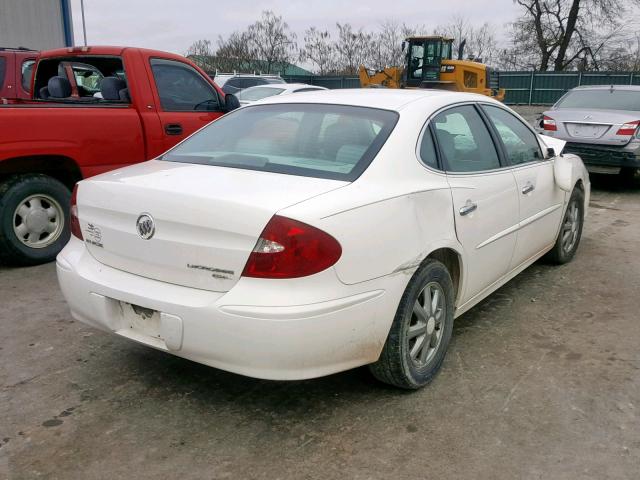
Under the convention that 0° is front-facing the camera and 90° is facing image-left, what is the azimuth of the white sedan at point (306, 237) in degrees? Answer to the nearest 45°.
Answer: approximately 225°

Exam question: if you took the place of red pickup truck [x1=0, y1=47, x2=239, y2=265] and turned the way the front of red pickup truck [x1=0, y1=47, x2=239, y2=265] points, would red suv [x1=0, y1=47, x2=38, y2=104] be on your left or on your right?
on your left

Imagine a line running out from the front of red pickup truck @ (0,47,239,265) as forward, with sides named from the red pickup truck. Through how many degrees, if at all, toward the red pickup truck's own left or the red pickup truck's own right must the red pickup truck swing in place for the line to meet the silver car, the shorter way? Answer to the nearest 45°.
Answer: approximately 45° to the red pickup truck's own right

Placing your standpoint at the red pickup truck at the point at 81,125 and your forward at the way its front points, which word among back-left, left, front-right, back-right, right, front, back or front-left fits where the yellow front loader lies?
front

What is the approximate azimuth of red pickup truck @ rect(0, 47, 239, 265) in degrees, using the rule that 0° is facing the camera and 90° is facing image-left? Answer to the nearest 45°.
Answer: approximately 225°

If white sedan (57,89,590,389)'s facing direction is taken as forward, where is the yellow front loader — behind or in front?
in front

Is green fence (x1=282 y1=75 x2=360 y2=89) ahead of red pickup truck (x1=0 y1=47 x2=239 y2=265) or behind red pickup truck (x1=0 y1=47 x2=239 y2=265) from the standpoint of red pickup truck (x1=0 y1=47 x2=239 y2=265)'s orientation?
ahead

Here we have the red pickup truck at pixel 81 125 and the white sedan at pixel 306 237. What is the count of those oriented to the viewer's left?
0

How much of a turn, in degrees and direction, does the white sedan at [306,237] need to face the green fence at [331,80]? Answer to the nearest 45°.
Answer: approximately 45° to its left

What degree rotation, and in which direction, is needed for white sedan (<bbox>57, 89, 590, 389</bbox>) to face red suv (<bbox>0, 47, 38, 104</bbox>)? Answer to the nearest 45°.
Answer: approximately 90° to its left

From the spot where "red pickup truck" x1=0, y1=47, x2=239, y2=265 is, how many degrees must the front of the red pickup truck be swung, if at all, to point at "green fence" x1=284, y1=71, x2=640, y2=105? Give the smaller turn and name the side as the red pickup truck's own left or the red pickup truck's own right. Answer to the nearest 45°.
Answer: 0° — it already faces it
